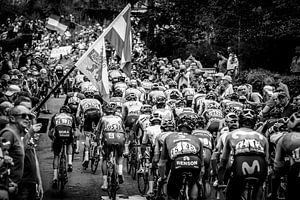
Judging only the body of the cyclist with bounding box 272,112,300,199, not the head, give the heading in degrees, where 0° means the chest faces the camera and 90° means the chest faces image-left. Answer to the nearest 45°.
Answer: approximately 180°

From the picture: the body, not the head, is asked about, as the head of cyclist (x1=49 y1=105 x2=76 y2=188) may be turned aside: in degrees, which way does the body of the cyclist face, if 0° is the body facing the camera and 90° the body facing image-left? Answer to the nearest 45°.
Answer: approximately 180°

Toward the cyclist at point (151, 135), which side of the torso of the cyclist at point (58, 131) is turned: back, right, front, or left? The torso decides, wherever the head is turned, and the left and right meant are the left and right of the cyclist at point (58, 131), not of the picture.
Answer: right

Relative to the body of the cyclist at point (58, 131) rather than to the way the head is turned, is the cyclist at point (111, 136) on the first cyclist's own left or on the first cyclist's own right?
on the first cyclist's own right

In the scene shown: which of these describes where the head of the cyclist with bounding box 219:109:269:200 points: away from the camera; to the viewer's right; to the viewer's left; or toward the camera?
away from the camera

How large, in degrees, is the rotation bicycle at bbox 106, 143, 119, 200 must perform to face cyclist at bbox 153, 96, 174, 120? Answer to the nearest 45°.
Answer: approximately 45° to its right

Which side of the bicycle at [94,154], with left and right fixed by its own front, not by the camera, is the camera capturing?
back

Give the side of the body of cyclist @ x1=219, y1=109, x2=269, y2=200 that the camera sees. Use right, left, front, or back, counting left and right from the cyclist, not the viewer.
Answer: back

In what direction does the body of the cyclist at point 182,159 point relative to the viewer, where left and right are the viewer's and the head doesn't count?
facing away from the viewer

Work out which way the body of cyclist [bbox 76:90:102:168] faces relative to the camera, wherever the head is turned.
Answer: away from the camera

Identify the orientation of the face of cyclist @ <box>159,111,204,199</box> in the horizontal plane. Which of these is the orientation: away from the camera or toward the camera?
away from the camera

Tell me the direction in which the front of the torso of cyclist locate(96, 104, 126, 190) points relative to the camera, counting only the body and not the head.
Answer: away from the camera
